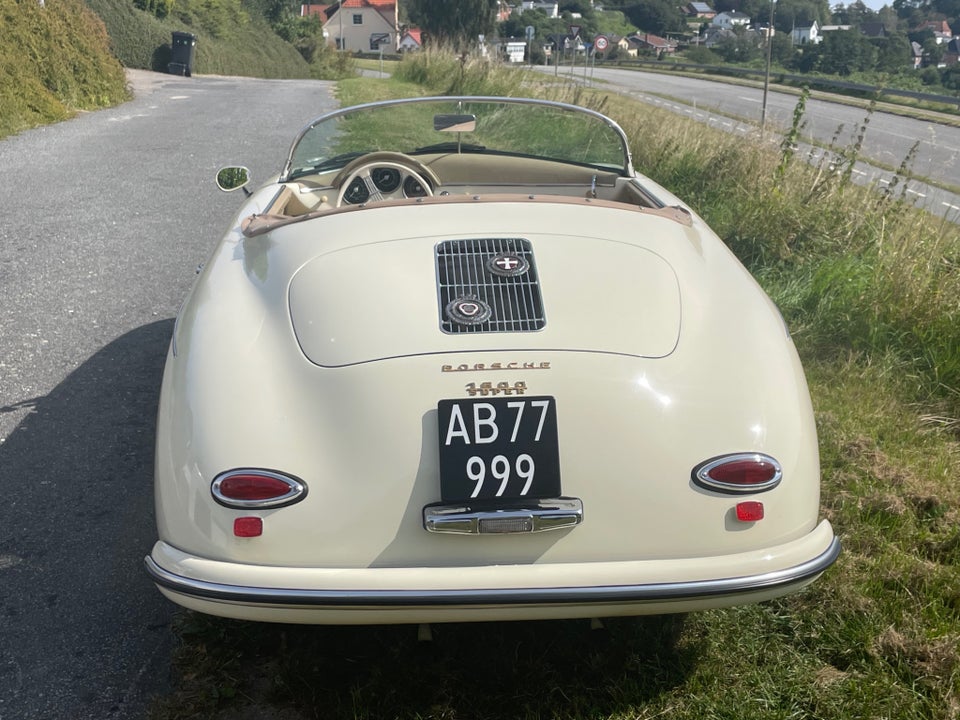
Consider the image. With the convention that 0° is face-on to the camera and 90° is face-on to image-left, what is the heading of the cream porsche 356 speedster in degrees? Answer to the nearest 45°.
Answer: approximately 180°

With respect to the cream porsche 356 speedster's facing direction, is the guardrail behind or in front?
in front

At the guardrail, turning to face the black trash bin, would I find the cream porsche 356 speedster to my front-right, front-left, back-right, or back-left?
front-left

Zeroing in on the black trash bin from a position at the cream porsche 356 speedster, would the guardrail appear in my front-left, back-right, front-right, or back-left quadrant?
front-right

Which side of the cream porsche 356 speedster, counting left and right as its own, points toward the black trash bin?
front

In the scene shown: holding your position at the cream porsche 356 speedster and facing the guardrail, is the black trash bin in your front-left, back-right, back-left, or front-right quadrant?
front-left
